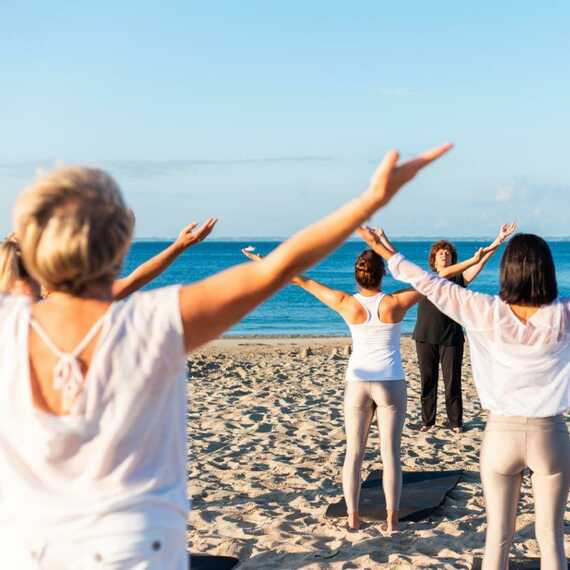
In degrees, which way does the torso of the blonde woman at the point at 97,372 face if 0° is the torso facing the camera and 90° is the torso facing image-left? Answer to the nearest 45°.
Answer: approximately 180°

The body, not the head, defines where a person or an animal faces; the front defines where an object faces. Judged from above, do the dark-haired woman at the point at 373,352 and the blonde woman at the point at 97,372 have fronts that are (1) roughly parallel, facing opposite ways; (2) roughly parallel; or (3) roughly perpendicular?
roughly parallel

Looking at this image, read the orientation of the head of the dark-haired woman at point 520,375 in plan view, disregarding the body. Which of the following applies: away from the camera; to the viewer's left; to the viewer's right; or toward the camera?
away from the camera

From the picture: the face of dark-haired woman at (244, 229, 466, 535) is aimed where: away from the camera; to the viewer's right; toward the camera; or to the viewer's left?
away from the camera

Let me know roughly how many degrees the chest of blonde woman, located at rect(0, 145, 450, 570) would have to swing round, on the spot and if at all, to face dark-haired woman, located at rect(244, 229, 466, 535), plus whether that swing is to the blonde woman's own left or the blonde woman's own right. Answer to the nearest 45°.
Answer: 0° — they already face them

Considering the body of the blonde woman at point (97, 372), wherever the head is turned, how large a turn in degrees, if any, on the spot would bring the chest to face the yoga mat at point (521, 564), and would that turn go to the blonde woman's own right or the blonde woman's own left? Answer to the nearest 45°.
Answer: approximately 45° to the blonde woman's own right

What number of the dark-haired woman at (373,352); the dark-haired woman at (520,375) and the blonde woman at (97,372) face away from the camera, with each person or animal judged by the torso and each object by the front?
3

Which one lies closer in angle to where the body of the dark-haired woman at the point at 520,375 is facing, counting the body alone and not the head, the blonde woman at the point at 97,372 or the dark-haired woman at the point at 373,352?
the dark-haired woman

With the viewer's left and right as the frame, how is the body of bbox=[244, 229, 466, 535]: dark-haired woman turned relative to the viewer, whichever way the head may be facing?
facing away from the viewer

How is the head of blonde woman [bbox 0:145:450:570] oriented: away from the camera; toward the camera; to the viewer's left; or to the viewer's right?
away from the camera

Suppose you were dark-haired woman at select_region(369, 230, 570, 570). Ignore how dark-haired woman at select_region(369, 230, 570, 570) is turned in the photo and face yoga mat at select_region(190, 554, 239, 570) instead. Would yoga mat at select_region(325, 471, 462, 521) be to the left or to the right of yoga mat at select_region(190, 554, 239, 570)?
right

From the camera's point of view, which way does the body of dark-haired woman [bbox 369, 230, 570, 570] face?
away from the camera
